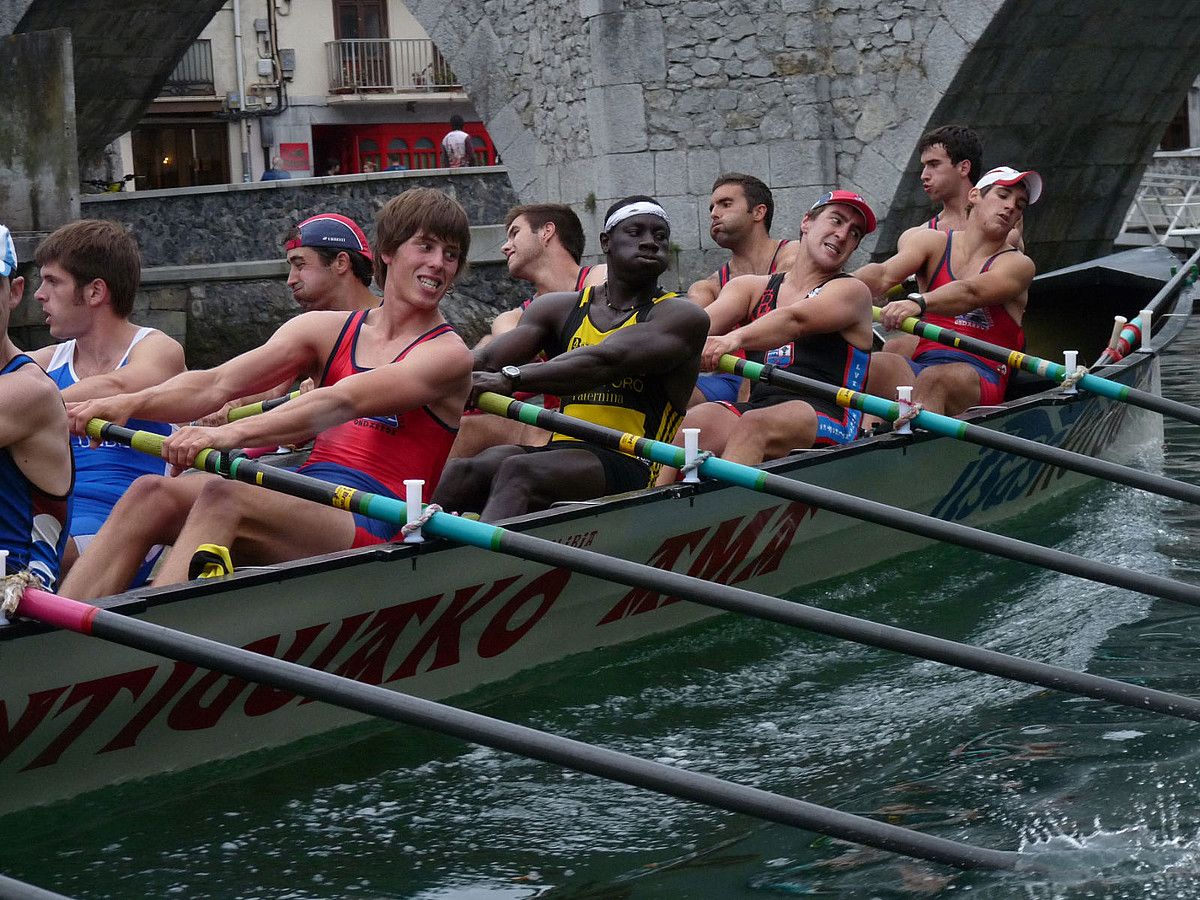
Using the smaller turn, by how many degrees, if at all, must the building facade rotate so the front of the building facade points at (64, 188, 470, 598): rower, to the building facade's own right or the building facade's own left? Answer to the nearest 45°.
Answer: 0° — it already faces them

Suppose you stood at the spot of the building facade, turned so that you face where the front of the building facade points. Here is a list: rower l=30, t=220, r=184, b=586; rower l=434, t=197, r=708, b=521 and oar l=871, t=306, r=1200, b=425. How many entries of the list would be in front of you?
3

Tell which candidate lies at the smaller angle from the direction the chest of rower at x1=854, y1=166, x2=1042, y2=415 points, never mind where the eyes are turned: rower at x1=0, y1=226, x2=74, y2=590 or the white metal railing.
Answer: the rower

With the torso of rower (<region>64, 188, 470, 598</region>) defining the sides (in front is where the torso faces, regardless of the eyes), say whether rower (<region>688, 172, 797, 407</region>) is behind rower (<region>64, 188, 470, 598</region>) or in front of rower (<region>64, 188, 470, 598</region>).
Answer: behind

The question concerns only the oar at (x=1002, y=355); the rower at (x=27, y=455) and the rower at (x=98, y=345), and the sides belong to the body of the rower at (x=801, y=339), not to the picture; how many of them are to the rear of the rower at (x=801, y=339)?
1

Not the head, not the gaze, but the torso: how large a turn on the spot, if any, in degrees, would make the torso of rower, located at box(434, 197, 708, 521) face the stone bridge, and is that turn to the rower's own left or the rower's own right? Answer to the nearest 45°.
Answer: approximately 135° to the rower's own right

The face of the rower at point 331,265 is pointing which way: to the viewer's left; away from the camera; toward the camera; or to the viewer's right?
to the viewer's left
